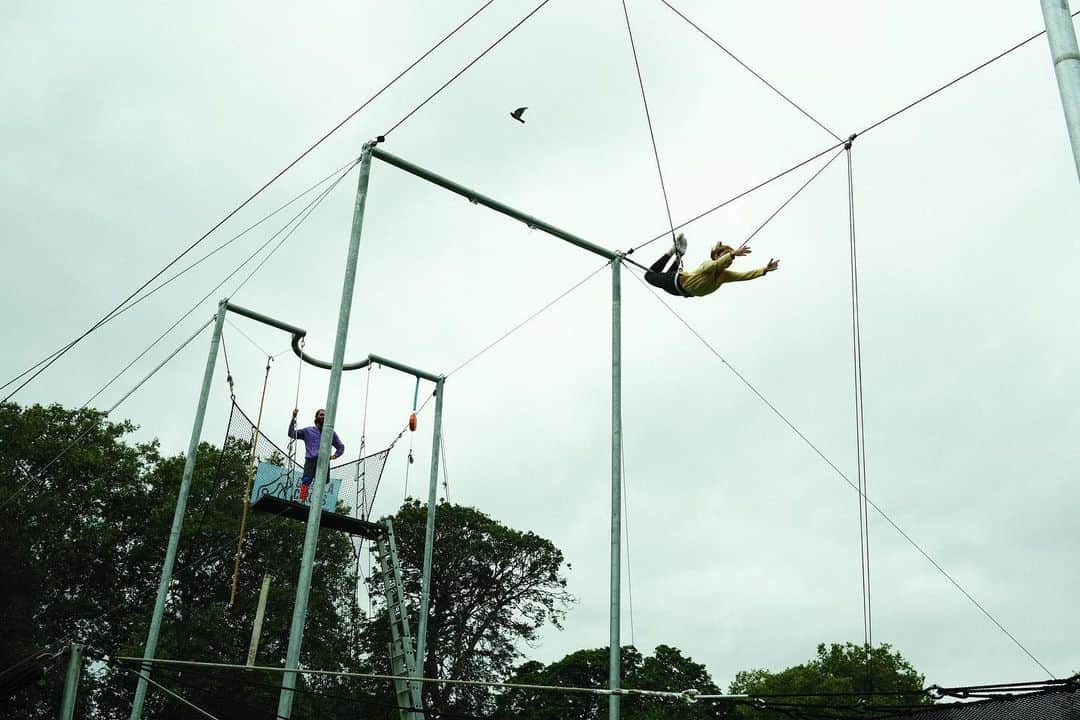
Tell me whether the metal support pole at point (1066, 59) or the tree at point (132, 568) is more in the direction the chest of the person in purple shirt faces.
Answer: the metal support pole

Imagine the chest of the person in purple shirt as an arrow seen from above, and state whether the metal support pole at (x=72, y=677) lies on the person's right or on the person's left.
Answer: on the person's right

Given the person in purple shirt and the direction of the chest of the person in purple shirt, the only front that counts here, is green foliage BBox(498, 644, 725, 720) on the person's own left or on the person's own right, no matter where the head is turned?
on the person's own left

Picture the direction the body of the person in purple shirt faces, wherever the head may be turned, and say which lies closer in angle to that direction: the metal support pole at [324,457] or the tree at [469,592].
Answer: the metal support pole

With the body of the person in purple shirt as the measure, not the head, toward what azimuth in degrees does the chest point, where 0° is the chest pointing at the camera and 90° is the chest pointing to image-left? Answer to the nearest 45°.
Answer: approximately 315°

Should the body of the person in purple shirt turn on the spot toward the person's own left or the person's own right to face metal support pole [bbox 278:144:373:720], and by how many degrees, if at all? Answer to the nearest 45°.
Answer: approximately 45° to the person's own right

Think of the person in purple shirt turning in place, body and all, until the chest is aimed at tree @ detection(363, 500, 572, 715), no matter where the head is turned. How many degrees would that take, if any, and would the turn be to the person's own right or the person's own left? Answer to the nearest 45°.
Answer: approximately 135° to the person's own left
